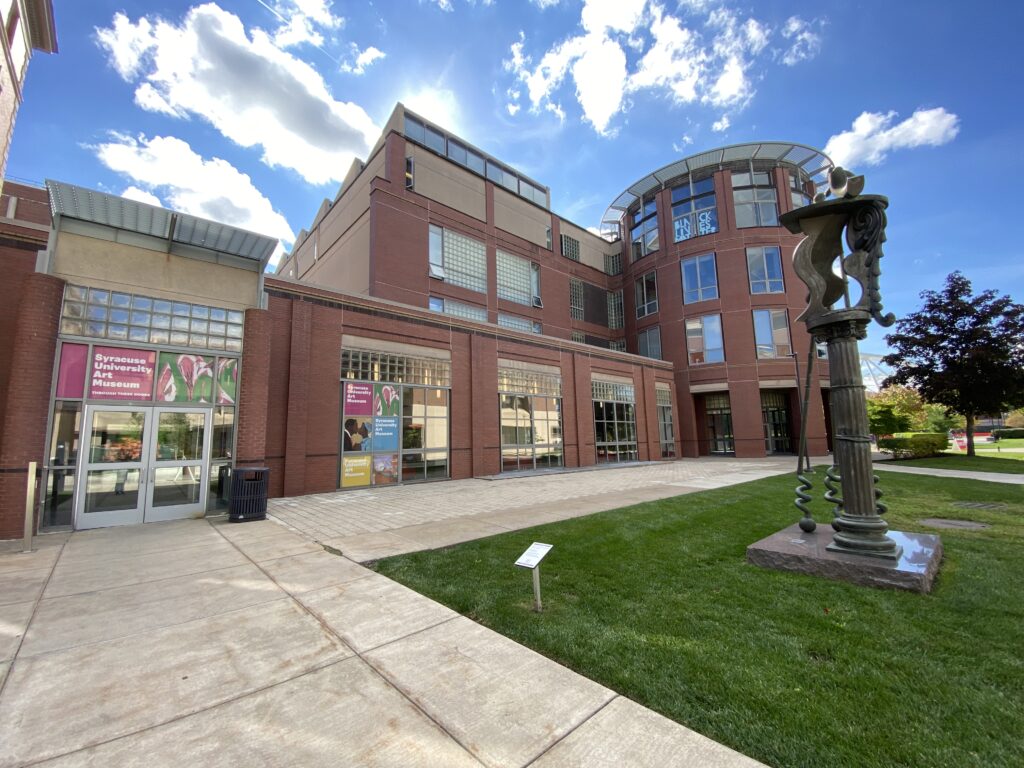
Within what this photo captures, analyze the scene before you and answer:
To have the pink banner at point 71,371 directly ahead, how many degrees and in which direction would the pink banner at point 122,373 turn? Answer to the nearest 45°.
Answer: approximately 90° to its right

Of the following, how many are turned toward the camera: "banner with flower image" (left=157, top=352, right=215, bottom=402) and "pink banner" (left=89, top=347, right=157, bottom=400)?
2

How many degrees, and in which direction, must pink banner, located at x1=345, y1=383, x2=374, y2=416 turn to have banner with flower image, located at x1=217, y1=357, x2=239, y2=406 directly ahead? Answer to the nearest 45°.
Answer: approximately 45° to its right

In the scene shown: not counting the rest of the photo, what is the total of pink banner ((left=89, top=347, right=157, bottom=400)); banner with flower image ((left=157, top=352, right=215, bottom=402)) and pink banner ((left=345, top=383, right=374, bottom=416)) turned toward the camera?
3

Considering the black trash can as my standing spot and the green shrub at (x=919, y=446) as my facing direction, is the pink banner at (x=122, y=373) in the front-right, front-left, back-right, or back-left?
back-left

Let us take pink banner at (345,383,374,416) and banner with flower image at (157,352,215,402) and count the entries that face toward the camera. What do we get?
2

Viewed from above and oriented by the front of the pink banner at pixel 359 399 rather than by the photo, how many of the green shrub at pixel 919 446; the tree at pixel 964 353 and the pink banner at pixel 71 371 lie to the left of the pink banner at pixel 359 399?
2

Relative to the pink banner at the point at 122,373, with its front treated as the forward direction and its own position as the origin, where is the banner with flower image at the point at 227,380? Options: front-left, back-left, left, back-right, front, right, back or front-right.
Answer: left

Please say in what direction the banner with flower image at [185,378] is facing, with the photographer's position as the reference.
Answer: facing the viewer

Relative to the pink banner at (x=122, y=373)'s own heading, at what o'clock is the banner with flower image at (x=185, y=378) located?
The banner with flower image is roughly at 9 o'clock from the pink banner.

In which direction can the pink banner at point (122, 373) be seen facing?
toward the camera

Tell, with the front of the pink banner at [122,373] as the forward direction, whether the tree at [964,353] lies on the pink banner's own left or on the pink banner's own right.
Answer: on the pink banner's own left

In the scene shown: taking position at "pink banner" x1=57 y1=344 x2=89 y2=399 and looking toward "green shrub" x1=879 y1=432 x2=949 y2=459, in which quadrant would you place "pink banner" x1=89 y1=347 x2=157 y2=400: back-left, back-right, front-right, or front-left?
front-left
